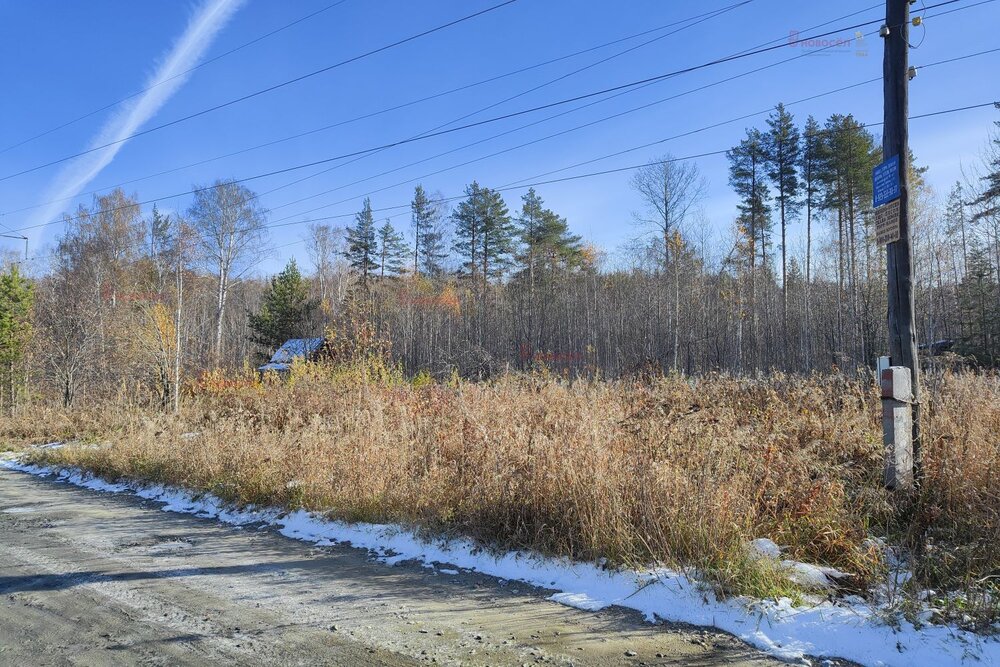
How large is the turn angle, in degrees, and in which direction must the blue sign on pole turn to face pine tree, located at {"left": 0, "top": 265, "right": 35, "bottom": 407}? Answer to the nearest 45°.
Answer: approximately 45° to its right

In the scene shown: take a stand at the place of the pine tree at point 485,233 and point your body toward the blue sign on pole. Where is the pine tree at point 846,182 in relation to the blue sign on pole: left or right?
left

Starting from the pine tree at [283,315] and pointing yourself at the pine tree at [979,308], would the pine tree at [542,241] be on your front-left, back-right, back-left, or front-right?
front-left

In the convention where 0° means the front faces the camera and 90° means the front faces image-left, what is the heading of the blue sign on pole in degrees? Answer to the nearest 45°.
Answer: approximately 45°

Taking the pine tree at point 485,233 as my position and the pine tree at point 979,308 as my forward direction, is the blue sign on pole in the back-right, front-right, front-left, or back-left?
front-right

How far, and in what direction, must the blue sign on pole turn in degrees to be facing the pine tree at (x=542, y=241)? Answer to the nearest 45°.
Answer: approximately 90° to its right

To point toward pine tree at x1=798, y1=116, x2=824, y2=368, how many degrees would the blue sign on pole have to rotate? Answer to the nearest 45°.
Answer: approximately 135° to its right

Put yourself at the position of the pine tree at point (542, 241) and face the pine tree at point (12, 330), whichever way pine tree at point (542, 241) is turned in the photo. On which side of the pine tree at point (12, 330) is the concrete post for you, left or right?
left

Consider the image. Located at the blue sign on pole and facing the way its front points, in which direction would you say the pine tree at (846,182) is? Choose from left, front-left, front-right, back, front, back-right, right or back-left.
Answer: back-right
